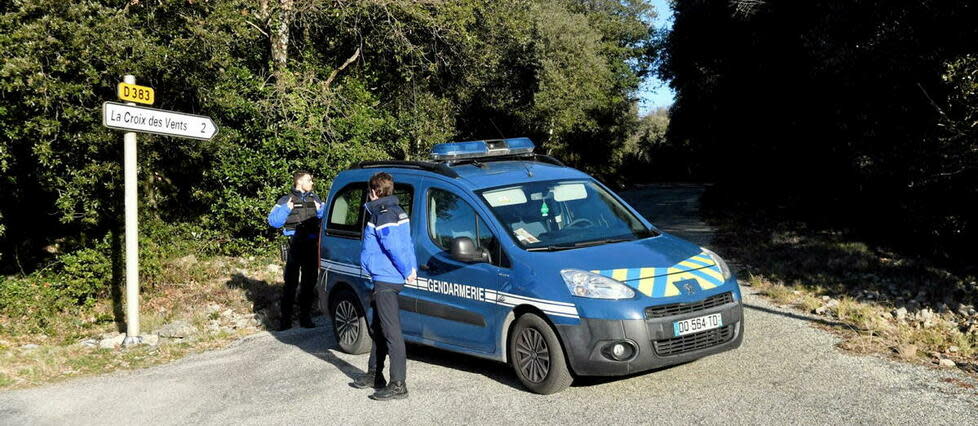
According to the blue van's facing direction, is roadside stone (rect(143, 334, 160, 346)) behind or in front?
behind

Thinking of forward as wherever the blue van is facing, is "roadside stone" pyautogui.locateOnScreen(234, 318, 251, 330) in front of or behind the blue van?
behind

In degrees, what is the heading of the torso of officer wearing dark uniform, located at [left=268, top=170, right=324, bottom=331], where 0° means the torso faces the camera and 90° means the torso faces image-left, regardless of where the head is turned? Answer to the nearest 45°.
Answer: approximately 315°

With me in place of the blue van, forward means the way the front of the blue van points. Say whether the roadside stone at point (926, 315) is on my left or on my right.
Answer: on my left

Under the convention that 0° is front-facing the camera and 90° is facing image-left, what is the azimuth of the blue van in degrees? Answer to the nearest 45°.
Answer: approximately 315°

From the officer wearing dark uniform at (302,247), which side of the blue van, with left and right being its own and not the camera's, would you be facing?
back

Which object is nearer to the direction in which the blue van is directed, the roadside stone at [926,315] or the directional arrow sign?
the roadside stone

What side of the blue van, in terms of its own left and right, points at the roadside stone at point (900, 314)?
left

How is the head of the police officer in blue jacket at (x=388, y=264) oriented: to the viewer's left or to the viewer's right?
to the viewer's left
